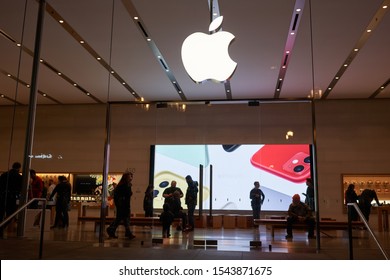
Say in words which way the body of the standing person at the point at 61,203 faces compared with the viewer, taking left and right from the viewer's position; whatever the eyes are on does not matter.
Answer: facing to the left of the viewer

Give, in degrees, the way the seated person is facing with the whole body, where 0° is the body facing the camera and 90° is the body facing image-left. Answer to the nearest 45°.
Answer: approximately 0°

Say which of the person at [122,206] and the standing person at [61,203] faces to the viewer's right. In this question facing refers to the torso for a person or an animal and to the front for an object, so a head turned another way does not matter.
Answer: the person at [122,206]

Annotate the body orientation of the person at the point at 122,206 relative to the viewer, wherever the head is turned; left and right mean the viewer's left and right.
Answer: facing to the right of the viewer
